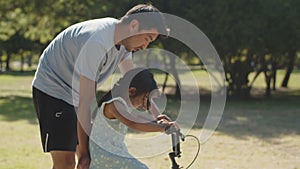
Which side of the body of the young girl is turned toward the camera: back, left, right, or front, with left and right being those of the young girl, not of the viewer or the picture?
right

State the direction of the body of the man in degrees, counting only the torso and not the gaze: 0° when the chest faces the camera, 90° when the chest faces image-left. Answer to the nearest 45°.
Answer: approximately 270°
